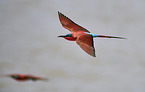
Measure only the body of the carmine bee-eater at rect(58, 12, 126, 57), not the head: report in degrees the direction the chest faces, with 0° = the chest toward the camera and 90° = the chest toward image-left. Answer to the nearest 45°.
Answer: approximately 90°
